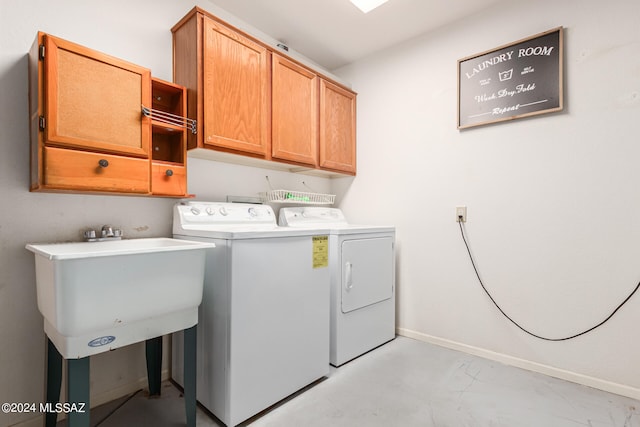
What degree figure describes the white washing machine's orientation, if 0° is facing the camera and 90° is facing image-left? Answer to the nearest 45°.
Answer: approximately 315°

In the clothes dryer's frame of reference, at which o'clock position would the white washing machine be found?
The white washing machine is roughly at 3 o'clock from the clothes dryer.

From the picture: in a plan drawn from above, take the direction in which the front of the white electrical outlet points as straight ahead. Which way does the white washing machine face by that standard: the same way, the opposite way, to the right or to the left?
to the left

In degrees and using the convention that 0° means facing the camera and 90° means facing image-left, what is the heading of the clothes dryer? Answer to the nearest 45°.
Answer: approximately 315°

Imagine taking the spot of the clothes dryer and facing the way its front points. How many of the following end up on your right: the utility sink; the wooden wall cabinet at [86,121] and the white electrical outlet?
2

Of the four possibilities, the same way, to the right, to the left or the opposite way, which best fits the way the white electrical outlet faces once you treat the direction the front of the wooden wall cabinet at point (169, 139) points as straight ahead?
to the right
